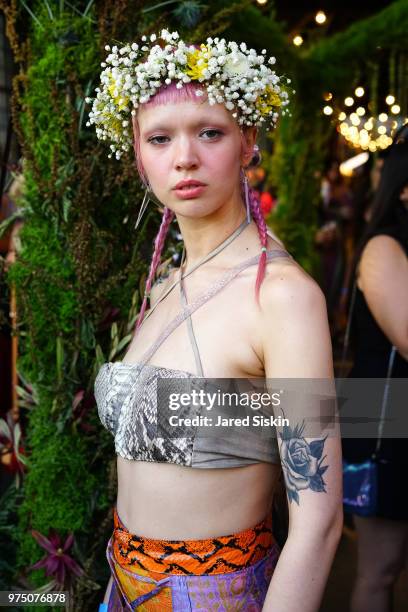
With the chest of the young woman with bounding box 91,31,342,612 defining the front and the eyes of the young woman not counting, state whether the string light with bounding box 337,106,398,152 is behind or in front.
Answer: behind

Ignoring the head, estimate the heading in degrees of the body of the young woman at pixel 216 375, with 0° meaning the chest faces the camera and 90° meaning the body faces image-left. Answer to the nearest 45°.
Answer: approximately 45°

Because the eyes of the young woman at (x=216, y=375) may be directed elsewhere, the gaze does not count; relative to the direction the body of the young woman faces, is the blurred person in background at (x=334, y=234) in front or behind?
behind

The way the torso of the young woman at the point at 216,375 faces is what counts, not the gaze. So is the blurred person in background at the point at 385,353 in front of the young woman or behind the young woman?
behind
